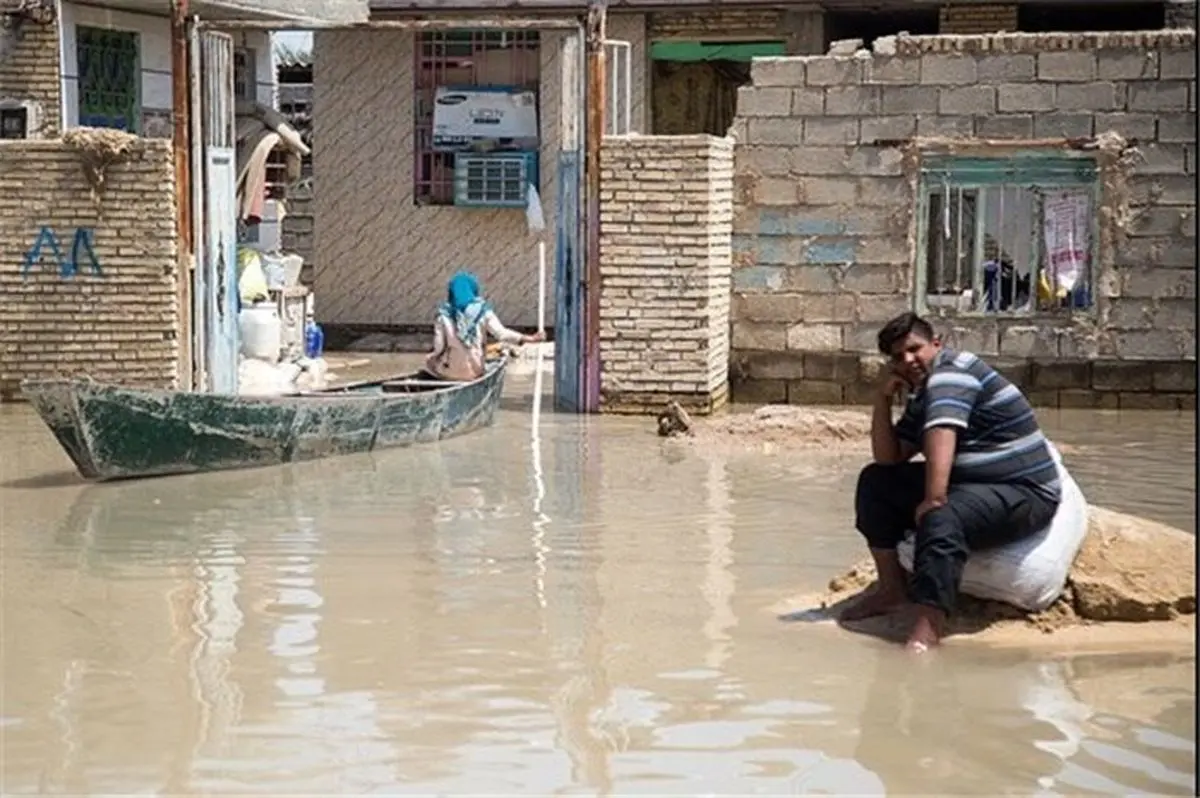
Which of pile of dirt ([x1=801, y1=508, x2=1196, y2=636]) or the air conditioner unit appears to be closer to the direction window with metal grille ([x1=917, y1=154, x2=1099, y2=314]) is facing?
the pile of dirt

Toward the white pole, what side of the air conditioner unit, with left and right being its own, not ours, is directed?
front

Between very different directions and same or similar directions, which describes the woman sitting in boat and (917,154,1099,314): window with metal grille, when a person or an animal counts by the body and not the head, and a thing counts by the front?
very different directions

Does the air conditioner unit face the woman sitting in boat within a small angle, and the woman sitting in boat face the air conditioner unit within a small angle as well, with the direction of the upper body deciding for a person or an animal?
yes

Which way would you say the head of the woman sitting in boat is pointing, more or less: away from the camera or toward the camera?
away from the camera

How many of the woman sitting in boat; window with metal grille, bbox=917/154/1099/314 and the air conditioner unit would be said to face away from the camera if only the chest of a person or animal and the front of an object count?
1

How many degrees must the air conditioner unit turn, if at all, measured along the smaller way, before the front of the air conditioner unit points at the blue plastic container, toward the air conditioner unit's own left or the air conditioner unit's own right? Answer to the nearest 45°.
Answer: approximately 45° to the air conditioner unit's own right

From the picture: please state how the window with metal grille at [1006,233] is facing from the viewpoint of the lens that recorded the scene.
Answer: facing the viewer

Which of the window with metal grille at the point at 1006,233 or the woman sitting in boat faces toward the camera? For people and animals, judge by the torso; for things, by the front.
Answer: the window with metal grille

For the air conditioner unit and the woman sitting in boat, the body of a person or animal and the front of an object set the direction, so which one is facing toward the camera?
the air conditioner unit

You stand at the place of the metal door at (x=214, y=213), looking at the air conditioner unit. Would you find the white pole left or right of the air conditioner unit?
right

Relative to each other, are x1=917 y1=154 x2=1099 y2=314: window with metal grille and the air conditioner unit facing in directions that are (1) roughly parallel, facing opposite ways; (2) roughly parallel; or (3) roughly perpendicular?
roughly parallel

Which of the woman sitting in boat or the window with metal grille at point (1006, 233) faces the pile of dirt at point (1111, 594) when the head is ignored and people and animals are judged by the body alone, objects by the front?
the window with metal grille

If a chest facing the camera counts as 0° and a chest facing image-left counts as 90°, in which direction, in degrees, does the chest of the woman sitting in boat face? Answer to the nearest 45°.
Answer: approximately 180°

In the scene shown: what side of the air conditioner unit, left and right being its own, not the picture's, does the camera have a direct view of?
front
